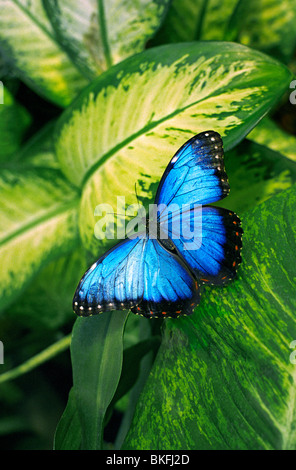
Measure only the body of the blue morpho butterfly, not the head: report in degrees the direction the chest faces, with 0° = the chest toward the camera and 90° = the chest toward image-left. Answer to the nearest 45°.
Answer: approximately 135°
